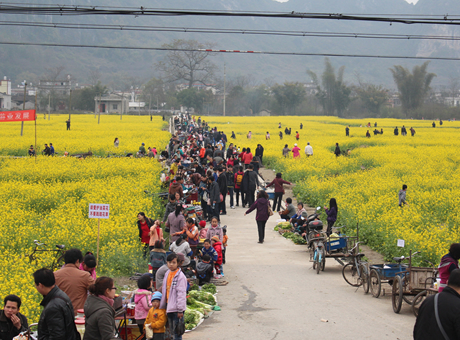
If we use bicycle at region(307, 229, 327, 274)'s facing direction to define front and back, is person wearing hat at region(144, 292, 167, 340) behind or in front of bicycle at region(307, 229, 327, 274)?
in front

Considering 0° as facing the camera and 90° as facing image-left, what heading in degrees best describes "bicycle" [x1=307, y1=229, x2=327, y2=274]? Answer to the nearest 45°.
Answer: approximately 0°

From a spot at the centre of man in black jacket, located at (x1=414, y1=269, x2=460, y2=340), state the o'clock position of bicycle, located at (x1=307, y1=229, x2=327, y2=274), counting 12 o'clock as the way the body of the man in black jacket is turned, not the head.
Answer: The bicycle is roughly at 10 o'clock from the man in black jacket.

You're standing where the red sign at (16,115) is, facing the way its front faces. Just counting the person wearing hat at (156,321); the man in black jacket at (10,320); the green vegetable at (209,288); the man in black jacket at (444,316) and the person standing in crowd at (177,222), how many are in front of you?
5
